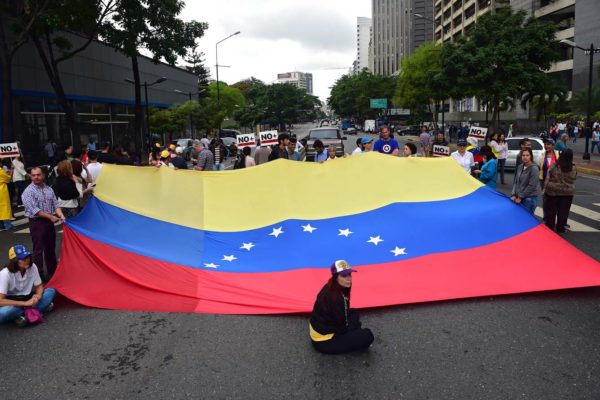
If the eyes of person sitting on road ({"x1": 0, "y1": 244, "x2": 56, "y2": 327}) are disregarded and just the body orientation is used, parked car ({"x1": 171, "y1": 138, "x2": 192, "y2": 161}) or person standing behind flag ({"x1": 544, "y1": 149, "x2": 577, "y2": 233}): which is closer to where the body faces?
the person standing behind flag

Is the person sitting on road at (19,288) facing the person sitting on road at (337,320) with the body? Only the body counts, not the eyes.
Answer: yes

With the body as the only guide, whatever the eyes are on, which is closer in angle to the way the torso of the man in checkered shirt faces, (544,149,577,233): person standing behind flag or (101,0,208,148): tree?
the person standing behind flag

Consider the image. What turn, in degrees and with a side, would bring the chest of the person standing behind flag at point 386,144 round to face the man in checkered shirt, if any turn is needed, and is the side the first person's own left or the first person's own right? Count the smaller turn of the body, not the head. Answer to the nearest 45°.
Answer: approximately 45° to the first person's own right

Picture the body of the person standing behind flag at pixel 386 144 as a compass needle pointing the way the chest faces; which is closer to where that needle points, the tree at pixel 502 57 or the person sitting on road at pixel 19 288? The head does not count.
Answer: the person sitting on road

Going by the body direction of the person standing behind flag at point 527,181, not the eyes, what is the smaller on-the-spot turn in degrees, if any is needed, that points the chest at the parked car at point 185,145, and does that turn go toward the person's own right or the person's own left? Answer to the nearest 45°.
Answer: approximately 90° to the person's own right

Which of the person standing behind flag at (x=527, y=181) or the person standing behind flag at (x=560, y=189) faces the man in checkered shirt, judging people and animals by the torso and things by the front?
the person standing behind flag at (x=527, y=181)

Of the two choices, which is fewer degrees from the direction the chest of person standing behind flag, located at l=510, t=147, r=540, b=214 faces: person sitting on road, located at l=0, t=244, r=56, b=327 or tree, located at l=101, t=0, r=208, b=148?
the person sitting on road

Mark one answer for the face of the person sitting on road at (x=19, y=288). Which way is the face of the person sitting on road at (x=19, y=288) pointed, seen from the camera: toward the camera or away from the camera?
toward the camera

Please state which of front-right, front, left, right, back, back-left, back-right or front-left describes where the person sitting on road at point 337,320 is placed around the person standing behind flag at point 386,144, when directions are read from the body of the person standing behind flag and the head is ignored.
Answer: front

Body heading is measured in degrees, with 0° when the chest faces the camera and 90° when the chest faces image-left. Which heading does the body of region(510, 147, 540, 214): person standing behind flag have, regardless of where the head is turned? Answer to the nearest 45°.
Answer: approximately 45°

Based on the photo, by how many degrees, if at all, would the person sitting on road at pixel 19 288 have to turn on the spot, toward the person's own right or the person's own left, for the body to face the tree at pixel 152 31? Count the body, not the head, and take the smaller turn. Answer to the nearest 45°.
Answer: approximately 135° to the person's own left

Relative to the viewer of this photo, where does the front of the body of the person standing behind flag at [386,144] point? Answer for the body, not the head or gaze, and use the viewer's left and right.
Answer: facing the viewer

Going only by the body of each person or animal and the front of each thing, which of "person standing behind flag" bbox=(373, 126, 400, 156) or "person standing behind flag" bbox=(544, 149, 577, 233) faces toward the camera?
"person standing behind flag" bbox=(373, 126, 400, 156)
